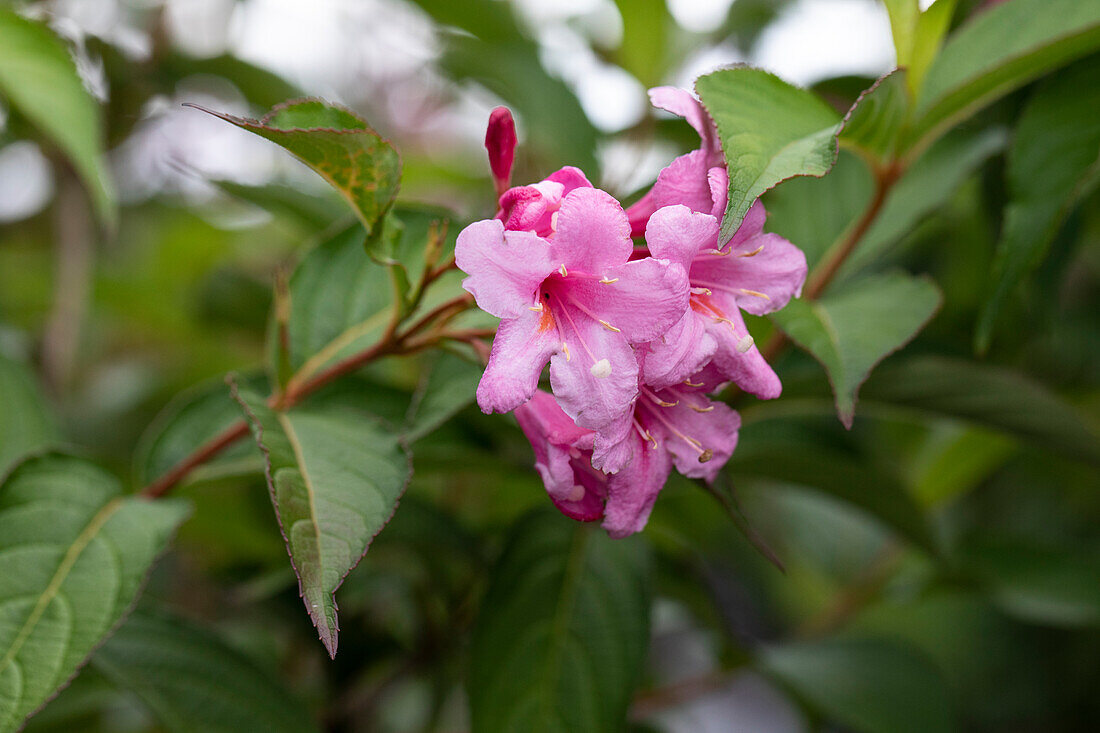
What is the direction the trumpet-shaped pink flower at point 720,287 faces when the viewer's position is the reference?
facing the viewer and to the right of the viewer

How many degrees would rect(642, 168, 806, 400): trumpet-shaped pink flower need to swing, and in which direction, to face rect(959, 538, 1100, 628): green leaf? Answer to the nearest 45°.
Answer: approximately 90° to its left
